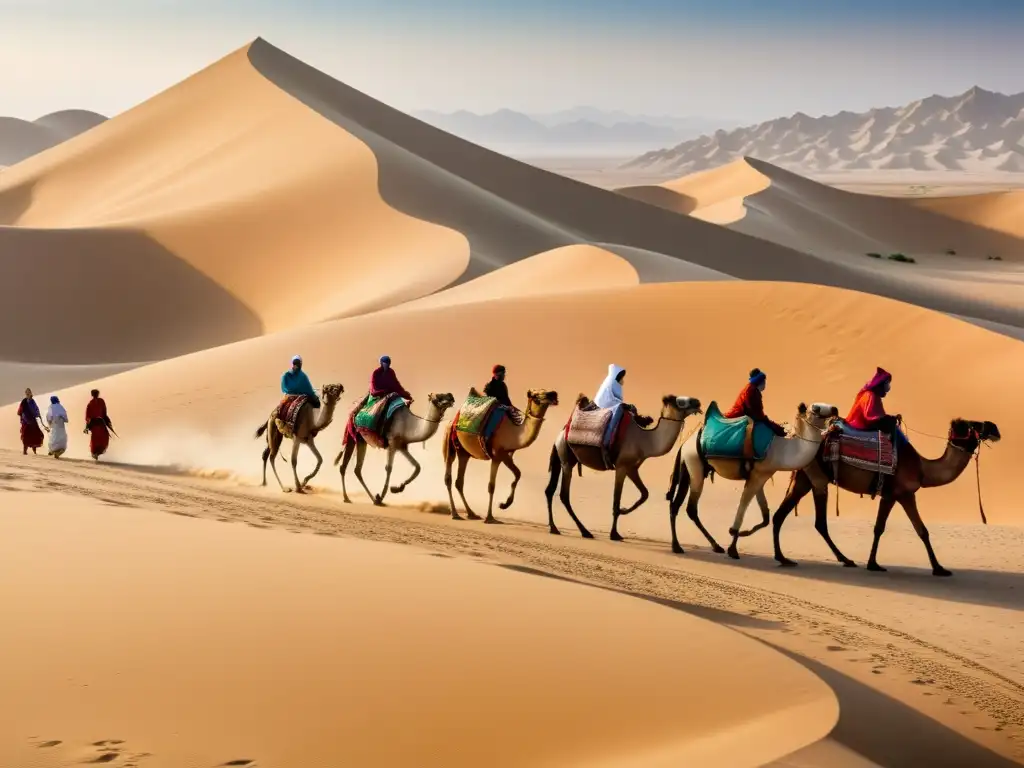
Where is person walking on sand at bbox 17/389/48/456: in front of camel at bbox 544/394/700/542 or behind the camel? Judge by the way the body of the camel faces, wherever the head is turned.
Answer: behind

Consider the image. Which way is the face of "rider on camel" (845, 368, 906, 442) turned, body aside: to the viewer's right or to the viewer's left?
to the viewer's right

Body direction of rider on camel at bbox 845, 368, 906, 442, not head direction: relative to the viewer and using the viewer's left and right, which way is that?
facing to the right of the viewer

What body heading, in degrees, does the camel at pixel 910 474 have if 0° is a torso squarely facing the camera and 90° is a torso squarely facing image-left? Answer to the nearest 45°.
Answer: approximately 270°

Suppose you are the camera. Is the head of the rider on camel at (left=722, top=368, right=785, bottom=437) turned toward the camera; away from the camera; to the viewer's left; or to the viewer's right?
to the viewer's right

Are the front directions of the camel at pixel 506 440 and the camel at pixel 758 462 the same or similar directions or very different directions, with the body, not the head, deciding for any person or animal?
same or similar directions

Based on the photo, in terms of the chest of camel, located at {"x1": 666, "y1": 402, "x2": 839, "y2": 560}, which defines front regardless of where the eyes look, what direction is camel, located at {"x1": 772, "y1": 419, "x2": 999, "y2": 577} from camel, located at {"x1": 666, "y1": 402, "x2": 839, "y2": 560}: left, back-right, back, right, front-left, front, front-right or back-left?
front

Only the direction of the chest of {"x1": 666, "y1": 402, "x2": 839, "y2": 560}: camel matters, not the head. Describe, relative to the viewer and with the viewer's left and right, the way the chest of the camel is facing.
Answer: facing to the right of the viewer

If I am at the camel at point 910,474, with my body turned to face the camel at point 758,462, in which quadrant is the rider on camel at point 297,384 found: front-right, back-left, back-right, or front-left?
front-right

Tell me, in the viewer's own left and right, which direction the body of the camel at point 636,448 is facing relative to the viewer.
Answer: facing to the right of the viewer

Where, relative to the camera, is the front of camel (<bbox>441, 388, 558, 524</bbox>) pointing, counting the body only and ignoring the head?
to the viewer's right

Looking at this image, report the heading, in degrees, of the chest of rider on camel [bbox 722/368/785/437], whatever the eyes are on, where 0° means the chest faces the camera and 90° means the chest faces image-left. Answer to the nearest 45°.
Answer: approximately 270°

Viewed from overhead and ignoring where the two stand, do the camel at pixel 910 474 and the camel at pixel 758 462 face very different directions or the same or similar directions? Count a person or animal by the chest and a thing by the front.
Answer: same or similar directions
